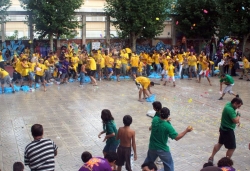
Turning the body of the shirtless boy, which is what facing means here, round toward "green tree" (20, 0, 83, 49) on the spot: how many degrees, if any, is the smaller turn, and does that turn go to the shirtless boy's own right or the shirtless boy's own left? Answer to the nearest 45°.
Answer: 0° — they already face it

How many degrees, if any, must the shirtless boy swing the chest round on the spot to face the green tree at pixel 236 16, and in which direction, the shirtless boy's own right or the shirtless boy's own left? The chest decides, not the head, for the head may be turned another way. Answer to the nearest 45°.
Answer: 0° — they already face it

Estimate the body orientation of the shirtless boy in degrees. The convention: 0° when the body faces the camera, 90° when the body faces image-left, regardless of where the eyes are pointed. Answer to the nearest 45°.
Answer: approximately 180°

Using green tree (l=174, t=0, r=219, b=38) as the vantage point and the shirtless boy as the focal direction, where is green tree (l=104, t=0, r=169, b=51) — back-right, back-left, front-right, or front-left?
front-right

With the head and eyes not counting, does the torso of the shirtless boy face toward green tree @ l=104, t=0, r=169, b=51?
yes

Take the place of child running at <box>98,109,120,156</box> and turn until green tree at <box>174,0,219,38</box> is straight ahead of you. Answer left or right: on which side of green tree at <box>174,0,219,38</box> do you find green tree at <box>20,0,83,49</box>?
left

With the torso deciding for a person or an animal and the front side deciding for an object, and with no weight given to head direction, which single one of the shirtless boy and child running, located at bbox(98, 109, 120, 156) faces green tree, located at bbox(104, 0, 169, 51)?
the shirtless boy
